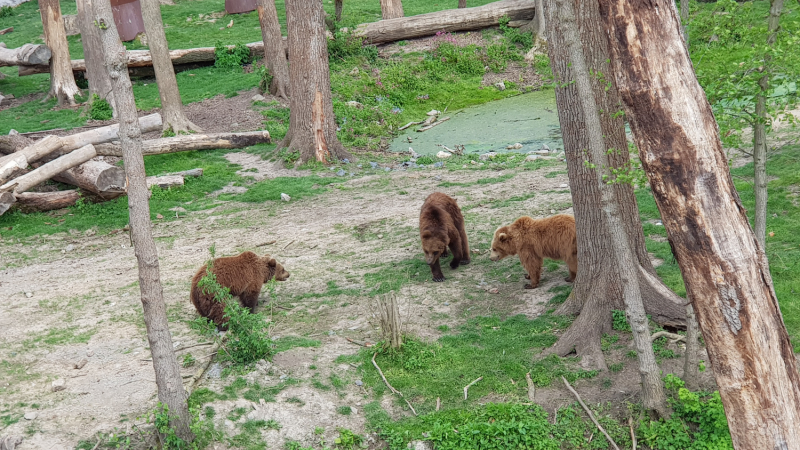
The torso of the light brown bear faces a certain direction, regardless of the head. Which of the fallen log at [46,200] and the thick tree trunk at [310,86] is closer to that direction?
the fallen log

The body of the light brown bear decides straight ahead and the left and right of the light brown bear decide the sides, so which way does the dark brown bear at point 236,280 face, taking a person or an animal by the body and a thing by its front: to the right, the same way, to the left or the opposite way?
the opposite way

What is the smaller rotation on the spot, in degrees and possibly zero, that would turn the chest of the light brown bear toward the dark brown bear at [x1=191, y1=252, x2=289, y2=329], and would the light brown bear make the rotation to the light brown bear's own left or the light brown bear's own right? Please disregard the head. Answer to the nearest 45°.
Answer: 0° — it already faces it

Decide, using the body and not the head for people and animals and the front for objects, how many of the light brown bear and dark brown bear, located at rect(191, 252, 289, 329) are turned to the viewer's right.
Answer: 1

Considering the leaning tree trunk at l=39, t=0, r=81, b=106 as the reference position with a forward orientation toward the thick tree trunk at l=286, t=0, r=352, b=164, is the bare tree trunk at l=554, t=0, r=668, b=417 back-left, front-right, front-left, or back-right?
front-right

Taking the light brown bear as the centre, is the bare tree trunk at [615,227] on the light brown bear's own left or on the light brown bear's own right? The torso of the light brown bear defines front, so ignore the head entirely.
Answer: on the light brown bear's own left

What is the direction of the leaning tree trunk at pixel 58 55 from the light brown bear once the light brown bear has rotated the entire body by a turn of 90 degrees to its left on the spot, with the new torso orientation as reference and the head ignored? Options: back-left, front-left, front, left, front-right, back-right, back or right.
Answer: back-right

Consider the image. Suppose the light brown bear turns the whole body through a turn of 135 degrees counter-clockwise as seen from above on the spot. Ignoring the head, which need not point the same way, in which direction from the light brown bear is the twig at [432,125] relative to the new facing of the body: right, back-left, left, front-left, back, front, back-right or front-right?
back-left

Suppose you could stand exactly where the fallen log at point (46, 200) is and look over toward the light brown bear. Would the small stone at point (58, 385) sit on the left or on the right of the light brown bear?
right

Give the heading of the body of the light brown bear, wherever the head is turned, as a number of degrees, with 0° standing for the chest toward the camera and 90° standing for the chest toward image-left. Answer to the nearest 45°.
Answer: approximately 90°

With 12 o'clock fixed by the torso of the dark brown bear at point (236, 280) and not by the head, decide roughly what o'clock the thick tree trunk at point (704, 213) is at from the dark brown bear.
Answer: The thick tree trunk is roughly at 2 o'clock from the dark brown bear.

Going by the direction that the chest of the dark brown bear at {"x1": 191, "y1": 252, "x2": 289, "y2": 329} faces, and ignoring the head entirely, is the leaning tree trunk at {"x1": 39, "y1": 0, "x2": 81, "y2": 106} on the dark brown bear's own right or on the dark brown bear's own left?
on the dark brown bear's own left

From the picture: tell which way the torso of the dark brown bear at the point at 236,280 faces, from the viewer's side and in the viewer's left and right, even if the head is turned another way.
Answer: facing to the right of the viewer

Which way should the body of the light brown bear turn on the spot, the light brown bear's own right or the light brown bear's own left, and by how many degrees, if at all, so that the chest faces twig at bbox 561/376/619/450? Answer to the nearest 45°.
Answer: approximately 90° to the light brown bear's own left

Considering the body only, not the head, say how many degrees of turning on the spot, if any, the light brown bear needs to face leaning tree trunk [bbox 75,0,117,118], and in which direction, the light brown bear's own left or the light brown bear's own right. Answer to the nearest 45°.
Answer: approximately 45° to the light brown bear's own right

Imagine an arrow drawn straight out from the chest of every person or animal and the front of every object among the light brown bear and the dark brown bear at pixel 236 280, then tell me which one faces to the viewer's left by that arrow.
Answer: the light brown bear
